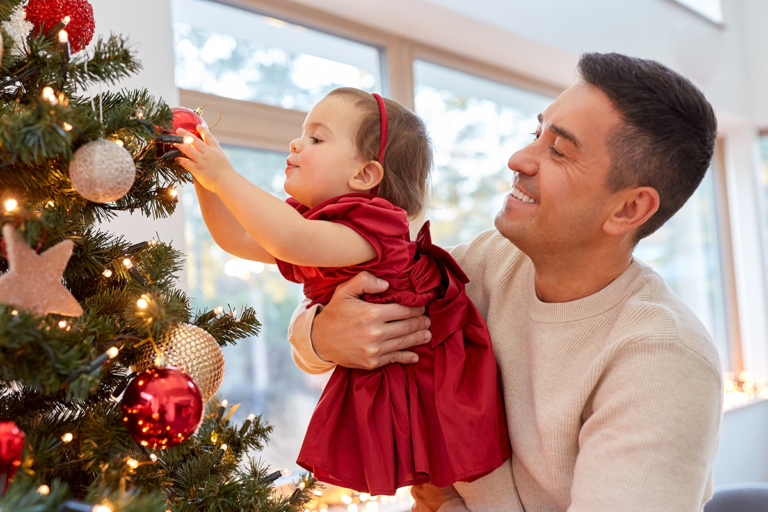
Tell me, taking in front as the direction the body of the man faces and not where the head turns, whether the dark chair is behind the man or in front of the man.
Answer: behind

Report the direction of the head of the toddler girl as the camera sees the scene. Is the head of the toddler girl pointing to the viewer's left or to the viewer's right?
to the viewer's left

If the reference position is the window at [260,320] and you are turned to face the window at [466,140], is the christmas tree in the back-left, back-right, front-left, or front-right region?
back-right

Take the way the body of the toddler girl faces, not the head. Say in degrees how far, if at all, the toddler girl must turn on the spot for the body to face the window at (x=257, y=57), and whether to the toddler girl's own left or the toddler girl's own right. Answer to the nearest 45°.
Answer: approximately 90° to the toddler girl's own right

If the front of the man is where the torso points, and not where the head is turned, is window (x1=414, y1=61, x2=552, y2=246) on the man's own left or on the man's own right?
on the man's own right

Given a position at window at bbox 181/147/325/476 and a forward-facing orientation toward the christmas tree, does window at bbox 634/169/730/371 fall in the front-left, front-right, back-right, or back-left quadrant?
back-left

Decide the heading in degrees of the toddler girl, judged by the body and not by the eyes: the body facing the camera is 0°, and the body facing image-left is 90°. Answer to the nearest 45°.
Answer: approximately 90°

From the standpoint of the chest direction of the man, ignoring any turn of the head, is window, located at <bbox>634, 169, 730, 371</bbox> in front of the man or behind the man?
behind

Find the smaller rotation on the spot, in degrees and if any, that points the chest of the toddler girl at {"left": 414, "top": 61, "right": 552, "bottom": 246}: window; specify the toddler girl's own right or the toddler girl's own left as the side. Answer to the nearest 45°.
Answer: approximately 90° to the toddler girl's own right

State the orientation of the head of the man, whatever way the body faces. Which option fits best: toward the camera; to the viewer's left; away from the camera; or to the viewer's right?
to the viewer's left

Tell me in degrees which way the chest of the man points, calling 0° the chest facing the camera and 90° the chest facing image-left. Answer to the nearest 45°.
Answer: approximately 45°
